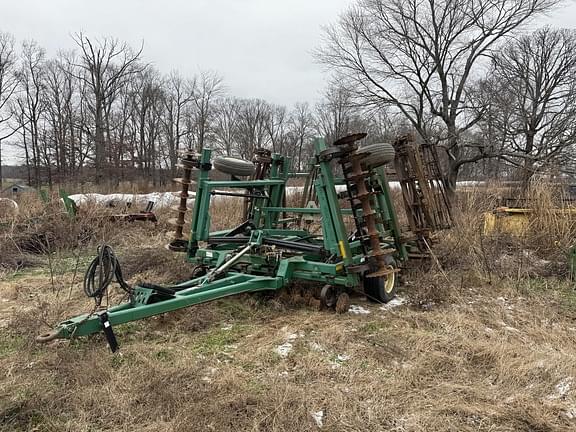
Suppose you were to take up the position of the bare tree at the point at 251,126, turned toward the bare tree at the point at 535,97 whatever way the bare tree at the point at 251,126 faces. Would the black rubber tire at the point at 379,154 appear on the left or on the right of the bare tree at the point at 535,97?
right

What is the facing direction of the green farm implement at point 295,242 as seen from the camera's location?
facing the viewer and to the left of the viewer

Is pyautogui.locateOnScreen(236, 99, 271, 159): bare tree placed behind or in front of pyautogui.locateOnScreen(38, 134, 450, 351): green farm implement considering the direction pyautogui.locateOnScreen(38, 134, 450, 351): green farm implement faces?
behind

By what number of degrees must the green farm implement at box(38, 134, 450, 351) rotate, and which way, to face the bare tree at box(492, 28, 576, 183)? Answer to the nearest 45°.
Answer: approximately 180°
